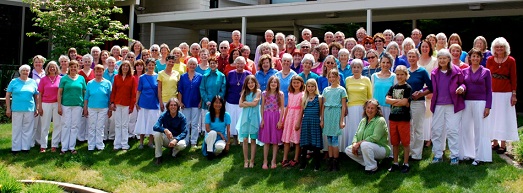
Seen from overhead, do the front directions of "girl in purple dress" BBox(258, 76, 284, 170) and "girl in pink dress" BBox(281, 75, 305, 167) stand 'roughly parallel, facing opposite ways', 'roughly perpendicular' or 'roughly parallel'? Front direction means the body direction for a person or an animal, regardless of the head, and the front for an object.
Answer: roughly parallel

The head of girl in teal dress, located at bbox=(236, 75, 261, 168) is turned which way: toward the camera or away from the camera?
toward the camera

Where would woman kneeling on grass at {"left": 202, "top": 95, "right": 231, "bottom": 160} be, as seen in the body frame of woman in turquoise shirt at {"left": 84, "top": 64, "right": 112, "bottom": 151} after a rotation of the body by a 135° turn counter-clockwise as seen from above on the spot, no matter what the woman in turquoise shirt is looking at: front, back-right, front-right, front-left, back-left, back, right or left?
right

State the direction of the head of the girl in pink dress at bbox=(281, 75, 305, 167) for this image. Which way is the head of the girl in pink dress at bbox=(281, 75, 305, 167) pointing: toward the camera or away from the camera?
toward the camera

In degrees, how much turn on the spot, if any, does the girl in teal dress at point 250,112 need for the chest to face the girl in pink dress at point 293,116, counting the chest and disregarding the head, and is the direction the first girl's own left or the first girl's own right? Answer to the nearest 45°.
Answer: approximately 45° to the first girl's own left

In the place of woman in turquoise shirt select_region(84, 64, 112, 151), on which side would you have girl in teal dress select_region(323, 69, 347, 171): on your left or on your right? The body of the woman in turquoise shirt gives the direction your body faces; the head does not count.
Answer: on your left

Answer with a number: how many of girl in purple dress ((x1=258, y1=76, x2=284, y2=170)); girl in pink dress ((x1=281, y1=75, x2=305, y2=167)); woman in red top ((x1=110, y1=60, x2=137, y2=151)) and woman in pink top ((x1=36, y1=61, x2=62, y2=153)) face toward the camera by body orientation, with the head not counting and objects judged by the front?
4

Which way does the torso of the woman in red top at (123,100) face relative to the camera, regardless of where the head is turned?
toward the camera

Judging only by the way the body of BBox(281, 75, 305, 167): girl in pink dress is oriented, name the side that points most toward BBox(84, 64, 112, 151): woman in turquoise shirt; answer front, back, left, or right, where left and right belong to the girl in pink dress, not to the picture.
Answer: right

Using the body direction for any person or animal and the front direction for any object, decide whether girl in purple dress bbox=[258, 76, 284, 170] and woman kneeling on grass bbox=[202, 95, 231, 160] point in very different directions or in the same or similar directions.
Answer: same or similar directions

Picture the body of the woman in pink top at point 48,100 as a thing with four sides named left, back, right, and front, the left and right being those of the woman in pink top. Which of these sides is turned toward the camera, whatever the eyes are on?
front

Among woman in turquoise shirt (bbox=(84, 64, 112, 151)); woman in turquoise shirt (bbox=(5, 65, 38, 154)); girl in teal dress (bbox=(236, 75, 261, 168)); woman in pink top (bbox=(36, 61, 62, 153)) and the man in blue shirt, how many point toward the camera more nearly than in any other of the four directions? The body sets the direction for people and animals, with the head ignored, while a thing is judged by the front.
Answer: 5

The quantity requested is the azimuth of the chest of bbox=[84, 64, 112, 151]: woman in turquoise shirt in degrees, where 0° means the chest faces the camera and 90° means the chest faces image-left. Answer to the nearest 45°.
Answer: approximately 0°

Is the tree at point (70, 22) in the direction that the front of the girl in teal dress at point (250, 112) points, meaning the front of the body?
no

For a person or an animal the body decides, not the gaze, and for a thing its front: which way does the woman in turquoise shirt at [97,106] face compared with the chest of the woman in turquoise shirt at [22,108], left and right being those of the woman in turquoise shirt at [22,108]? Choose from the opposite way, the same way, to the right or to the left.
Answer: the same way

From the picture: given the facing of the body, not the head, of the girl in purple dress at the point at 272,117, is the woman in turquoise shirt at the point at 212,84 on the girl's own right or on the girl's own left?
on the girl's own right

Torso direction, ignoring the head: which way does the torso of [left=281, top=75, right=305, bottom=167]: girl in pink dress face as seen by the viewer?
toward the camera
